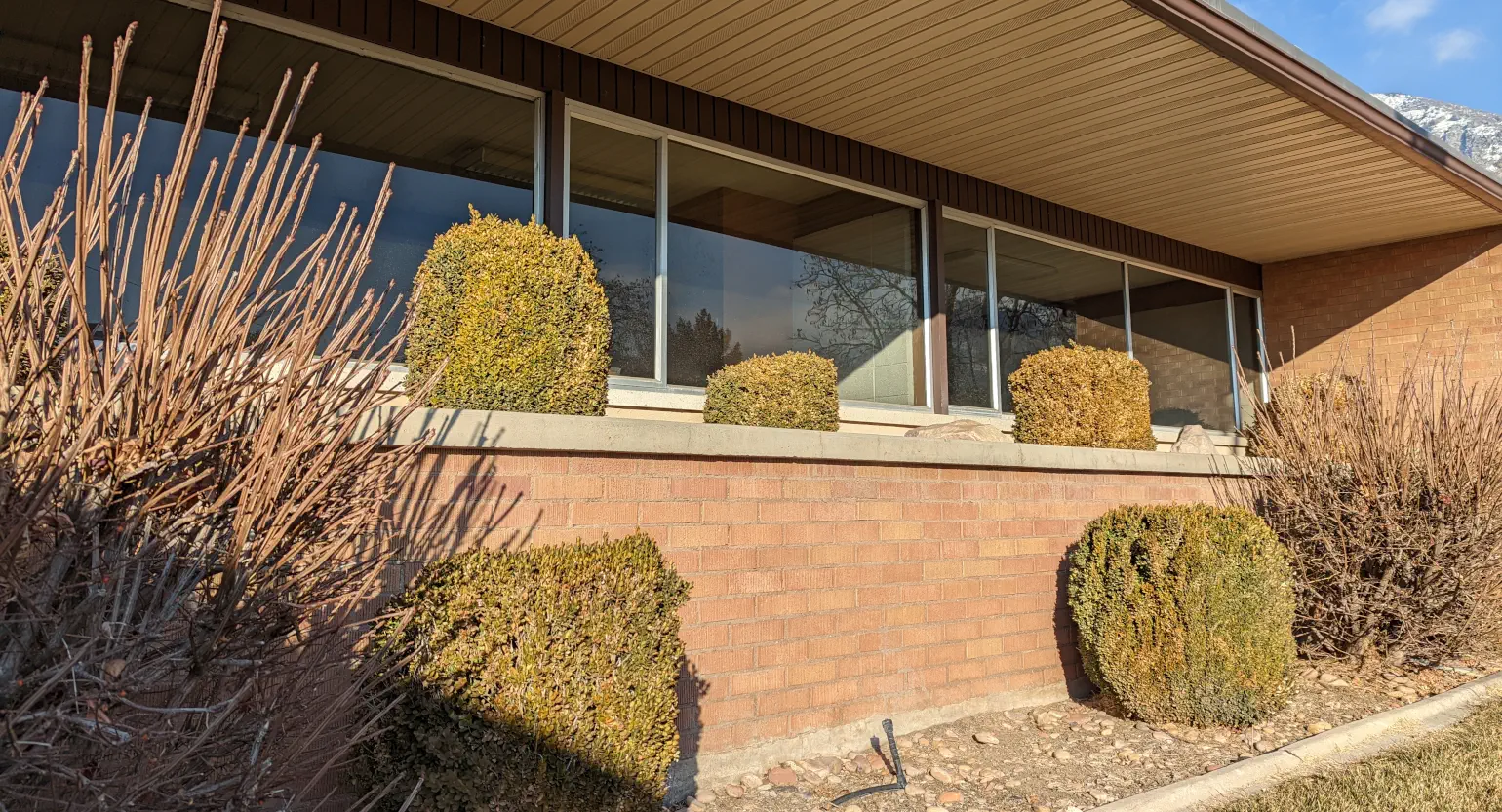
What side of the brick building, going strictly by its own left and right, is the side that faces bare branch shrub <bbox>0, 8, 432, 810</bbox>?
right

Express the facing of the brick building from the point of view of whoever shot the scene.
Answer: facing the viewer and to the right of the viewer
